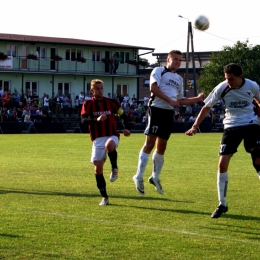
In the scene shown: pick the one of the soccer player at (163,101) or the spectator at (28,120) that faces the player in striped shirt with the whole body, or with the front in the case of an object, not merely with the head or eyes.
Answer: the spectator

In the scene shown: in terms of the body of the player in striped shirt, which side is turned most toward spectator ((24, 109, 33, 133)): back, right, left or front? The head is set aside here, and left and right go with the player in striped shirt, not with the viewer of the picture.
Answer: back

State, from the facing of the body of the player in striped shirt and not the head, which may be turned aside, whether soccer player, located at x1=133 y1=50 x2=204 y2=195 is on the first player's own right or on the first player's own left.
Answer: on the first player's own left

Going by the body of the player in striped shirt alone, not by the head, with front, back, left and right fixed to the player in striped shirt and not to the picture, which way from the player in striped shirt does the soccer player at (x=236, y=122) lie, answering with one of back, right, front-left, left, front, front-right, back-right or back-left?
front-left

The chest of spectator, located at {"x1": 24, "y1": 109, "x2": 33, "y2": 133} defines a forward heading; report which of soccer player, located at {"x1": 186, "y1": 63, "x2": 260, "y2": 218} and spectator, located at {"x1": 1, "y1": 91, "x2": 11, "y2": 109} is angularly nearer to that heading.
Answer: the soccer player

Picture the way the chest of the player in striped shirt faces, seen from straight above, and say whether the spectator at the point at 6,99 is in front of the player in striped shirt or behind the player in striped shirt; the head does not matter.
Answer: behind

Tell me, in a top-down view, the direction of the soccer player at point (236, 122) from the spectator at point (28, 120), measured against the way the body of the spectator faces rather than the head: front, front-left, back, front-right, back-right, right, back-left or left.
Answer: front

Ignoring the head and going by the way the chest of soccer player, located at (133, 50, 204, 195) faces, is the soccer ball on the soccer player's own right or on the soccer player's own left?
on the soccer player's own left

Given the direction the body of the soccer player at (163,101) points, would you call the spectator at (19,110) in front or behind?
behind

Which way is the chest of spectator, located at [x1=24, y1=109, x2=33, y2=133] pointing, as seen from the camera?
toward the camera

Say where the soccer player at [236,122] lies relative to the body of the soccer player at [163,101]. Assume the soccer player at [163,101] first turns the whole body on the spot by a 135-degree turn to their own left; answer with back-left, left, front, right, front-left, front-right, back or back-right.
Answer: back-right
